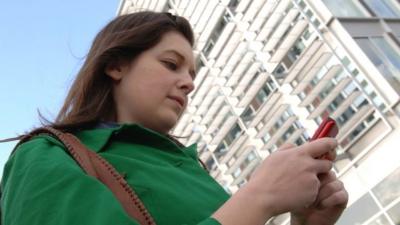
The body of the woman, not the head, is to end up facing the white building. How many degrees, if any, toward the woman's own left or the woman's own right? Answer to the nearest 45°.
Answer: approximately 135° to the woman's own left

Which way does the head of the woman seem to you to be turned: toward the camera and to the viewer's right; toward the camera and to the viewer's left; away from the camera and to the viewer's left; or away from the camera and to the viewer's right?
toward the camera and to the viewer's right
